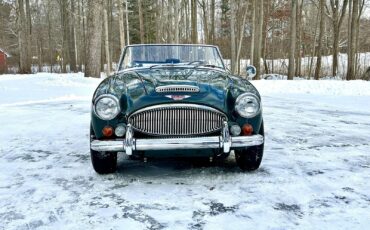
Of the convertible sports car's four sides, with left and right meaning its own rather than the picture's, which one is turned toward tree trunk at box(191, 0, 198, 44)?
back

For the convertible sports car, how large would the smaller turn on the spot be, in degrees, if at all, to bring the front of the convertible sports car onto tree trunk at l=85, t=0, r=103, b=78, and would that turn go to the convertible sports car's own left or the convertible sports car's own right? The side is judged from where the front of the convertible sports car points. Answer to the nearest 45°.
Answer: approximately 180°

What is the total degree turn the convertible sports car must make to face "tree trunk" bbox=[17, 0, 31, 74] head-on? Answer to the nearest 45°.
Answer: approximately 135° to its right

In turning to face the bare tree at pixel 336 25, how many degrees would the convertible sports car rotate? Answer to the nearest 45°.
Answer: approximately 135° to its left

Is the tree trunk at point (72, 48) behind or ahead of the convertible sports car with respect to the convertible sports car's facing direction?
behind

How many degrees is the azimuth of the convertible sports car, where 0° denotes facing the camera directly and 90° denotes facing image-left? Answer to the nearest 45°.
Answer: approximately 0°

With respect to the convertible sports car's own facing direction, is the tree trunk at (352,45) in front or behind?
behind

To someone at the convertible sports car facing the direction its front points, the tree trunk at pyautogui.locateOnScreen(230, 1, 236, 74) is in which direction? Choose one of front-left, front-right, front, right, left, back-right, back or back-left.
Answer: back
